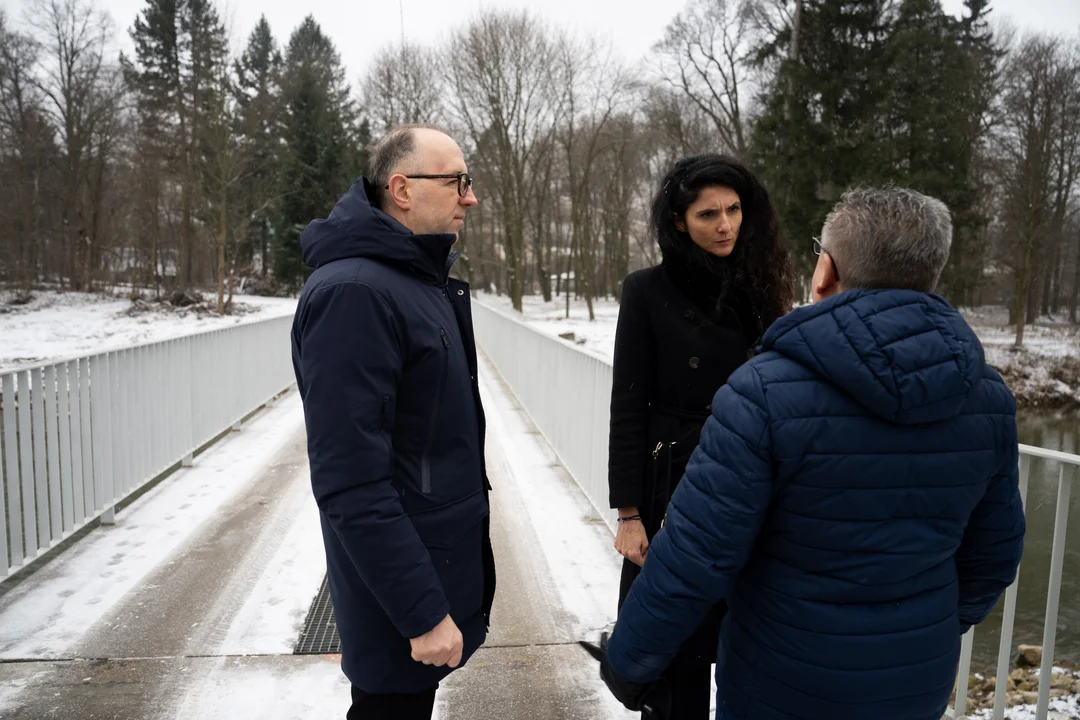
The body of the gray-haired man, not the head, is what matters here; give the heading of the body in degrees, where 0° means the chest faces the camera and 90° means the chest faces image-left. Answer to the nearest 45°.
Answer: approximately 135°

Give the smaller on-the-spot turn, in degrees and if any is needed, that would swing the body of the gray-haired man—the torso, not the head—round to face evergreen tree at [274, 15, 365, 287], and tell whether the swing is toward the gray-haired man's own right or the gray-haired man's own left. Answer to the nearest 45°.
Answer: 0° — they already face it

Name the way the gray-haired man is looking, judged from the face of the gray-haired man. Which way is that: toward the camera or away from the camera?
away from the camera

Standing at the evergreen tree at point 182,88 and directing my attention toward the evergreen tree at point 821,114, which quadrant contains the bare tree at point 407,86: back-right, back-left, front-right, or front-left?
front-left

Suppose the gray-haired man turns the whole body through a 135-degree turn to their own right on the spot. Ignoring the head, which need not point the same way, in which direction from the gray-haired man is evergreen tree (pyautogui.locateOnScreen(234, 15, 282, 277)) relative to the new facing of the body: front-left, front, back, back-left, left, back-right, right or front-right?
back-left

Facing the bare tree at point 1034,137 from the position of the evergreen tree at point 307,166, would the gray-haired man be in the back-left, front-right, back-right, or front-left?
front-right

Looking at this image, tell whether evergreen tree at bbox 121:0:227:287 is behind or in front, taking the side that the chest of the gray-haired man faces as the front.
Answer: in front

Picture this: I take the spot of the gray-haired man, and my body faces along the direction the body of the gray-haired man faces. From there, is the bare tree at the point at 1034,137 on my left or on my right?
on my right

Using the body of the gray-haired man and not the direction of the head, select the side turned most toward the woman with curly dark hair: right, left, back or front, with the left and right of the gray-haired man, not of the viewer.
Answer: front

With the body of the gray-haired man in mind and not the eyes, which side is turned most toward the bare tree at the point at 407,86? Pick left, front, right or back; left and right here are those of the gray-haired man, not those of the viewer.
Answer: front

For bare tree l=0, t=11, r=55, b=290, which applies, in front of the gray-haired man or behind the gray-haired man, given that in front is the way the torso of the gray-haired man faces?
in front
